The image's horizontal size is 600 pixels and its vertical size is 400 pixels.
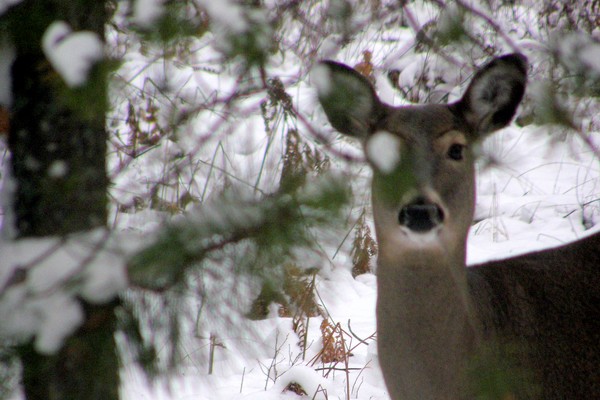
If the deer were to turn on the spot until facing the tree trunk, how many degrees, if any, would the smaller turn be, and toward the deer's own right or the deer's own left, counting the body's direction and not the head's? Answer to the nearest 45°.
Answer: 0° — it already faces it

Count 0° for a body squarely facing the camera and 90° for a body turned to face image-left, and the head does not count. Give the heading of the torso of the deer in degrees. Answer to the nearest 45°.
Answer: approximately 45°

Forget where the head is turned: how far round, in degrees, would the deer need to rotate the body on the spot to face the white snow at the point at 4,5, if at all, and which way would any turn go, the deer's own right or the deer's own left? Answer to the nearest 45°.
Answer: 0° — it already faces it
